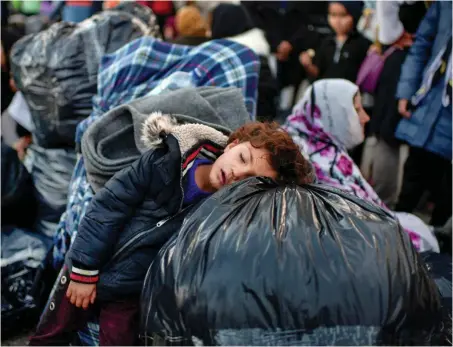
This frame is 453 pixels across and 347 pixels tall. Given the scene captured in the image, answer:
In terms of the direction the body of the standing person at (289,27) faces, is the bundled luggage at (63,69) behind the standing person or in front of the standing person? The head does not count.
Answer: in front

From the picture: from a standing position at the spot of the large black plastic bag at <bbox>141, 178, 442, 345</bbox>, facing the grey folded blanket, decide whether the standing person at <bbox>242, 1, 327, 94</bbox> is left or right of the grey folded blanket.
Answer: right

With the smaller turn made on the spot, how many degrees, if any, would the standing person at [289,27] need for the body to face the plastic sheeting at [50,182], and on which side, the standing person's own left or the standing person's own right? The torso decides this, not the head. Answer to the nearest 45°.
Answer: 0° — they already face it

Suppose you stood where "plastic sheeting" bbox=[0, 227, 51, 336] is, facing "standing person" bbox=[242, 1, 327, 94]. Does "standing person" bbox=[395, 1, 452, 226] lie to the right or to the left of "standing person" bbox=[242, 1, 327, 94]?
right

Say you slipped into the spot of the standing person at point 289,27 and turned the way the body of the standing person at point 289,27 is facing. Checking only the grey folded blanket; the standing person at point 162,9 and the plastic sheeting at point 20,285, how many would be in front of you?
2

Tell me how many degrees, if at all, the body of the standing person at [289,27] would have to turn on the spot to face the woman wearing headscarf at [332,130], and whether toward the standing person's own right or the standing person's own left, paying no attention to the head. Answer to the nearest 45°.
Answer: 0° — they already face them
